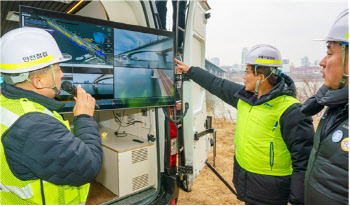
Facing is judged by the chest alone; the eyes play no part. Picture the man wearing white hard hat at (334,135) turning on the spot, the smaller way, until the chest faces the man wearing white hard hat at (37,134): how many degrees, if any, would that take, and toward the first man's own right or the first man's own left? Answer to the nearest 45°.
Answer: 0° — they already face them

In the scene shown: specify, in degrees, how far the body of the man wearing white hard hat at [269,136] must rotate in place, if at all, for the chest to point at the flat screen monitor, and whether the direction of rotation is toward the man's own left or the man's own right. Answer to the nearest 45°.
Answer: approximately 45° to the man's own right

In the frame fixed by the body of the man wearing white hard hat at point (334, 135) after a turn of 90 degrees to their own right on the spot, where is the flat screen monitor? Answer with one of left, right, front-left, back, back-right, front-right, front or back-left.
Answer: front-left

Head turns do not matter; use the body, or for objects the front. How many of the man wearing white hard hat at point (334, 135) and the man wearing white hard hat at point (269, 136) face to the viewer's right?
0

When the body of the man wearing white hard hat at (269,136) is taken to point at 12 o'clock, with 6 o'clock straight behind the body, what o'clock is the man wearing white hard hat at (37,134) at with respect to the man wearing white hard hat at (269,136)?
the man wearing white hard hat at (37,134) is roughly at 12 o'clock from the man wearing white hard hat at (269,136).

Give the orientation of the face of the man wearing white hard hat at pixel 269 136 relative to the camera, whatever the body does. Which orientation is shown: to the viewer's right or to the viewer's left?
to the viewer's left

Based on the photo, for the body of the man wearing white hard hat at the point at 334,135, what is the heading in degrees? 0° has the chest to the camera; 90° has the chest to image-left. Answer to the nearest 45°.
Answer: approximately 45°

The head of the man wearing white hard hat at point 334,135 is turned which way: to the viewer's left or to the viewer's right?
to the viewer's left

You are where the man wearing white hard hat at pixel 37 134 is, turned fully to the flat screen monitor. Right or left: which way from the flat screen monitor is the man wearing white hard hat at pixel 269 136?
right
